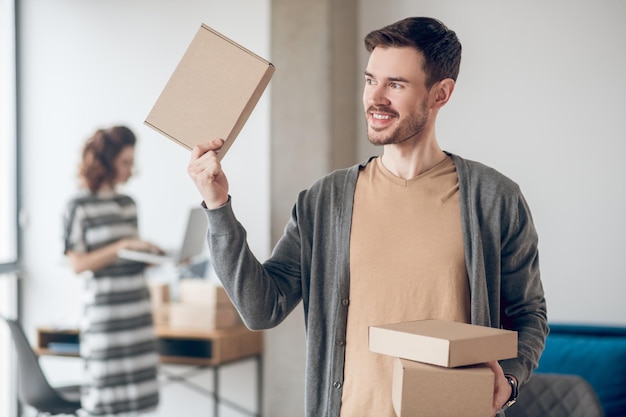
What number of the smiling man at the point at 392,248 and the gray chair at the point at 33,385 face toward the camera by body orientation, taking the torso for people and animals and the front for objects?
1

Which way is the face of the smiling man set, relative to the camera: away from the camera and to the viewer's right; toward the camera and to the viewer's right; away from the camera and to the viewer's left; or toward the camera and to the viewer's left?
toward the camera and to the viewer's left

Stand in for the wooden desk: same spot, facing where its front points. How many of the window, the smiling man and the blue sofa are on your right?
1

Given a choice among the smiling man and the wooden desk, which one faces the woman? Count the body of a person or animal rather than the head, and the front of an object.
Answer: the wooden desk

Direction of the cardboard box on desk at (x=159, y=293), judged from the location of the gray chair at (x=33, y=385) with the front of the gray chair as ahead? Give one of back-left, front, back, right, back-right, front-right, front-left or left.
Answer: front-left

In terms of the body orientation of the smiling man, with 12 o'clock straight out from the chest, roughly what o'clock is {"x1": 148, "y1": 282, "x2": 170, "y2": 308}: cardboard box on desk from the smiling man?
The cardboard box on desk is roughly at 5 o'clock from the smiling man.

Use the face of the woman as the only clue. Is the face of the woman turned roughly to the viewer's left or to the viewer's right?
to the viewer's right

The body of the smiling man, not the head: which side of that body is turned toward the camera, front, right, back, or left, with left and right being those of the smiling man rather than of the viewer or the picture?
front

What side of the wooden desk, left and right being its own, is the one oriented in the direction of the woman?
front

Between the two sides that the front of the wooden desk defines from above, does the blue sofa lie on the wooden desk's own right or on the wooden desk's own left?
on the wooden desk's own left

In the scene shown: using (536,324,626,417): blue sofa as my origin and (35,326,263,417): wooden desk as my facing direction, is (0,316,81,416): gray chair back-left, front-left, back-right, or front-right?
front-left

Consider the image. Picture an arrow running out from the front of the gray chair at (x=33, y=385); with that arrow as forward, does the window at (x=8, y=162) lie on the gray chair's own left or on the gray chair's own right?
on the gray chair's own left

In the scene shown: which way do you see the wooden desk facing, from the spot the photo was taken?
facing the viewer and to the left of the viewer

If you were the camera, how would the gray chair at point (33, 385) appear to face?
facing to the right of the viewer
